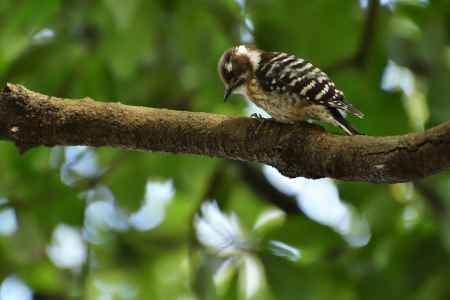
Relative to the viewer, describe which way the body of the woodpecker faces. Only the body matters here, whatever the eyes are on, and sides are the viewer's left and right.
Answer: facing to the left of the viewer
